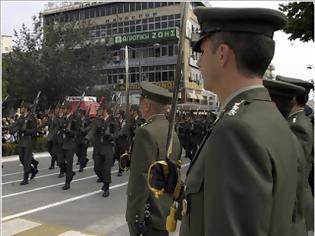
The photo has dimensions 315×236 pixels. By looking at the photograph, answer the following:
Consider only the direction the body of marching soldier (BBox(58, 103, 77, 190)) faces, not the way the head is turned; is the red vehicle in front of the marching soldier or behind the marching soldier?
behind

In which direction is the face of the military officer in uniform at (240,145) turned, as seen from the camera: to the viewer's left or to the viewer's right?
to the viewer's left

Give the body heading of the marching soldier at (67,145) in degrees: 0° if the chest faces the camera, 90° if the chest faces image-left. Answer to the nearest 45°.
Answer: approximately 45°

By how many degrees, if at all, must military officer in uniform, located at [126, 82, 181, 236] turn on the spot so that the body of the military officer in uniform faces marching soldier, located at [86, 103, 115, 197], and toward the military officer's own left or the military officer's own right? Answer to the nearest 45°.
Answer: approximately 45° to the military officer's own right

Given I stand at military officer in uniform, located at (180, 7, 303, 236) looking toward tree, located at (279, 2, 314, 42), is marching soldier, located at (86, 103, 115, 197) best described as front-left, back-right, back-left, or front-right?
front-left

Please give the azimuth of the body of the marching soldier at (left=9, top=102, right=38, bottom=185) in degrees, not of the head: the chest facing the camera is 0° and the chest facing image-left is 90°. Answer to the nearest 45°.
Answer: approximately 45°

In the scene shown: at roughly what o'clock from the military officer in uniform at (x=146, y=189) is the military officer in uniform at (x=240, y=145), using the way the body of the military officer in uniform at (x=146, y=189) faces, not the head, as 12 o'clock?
the military officer in uniform at (x=240, y=145) is roughly at 7 o'clock from the military officer in uniform at (x=146, y=189).

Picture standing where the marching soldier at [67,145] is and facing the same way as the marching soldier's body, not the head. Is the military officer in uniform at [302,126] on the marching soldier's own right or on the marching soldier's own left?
on the marching soldier's own left

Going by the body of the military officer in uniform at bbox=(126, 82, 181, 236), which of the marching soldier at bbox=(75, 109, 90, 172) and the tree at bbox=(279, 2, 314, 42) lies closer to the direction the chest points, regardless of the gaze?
the marching soldier

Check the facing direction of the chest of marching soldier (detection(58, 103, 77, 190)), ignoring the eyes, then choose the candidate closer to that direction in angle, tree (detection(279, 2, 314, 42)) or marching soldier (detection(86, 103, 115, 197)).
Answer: the marching soldier

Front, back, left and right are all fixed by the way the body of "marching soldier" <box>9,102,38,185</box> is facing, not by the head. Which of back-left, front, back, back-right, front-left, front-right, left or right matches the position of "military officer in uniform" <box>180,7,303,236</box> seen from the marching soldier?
front-left
